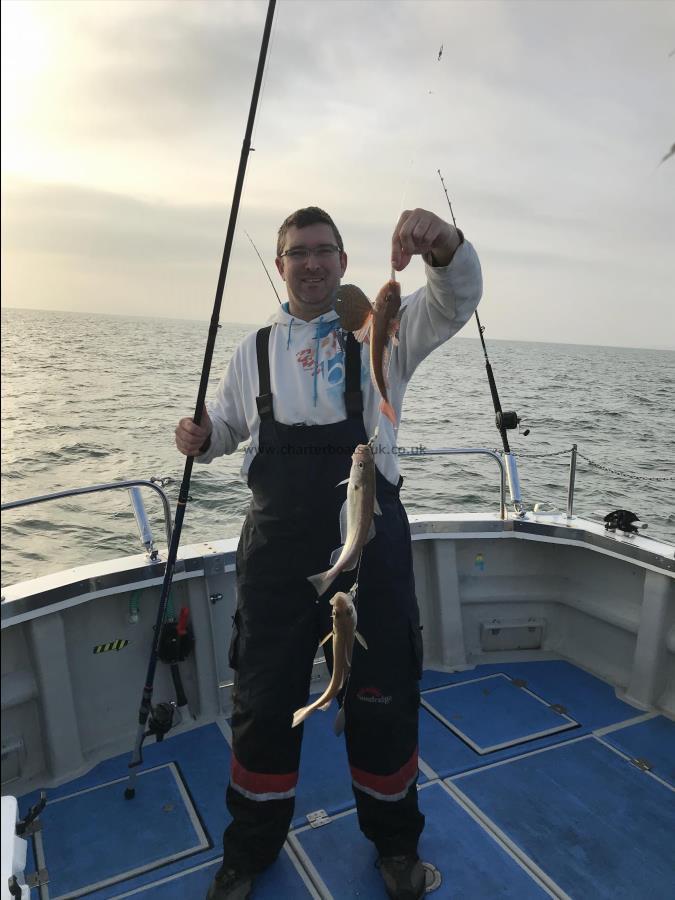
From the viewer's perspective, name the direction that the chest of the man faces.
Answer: toward the camera

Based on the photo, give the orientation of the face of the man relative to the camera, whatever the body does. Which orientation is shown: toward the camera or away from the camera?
toward the camera
